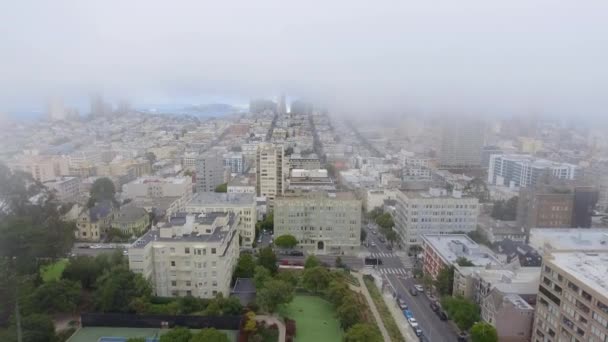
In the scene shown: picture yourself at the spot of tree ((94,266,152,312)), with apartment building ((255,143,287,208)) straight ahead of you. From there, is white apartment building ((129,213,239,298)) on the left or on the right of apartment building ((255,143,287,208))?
right

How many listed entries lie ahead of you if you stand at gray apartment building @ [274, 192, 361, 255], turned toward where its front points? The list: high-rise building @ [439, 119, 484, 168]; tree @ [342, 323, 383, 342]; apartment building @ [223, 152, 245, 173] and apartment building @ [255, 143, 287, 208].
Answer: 1

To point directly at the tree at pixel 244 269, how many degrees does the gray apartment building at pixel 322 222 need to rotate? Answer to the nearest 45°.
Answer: approximately 45° to its right

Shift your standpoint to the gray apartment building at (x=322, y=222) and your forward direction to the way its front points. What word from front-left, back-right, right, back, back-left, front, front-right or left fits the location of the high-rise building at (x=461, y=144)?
back-left

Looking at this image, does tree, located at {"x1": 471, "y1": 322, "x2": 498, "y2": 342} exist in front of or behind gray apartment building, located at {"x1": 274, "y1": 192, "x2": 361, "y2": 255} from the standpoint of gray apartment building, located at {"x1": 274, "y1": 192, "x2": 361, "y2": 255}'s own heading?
in front

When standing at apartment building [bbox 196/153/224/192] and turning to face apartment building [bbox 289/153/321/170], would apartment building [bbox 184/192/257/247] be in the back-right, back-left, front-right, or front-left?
back-right

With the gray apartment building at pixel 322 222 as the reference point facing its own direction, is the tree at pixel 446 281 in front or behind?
in front

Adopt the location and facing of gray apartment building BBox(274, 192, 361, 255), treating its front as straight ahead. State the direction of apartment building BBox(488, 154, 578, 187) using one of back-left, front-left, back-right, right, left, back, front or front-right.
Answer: back-left

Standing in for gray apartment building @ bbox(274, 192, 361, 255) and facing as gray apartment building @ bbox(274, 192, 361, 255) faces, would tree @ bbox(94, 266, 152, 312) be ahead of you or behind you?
ahead

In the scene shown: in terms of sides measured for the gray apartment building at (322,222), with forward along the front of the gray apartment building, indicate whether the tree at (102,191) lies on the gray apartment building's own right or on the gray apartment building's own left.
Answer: on the gray apartment building's own right

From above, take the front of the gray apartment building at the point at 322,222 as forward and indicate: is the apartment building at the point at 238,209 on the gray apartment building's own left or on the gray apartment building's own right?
on the gray apartment building's own right

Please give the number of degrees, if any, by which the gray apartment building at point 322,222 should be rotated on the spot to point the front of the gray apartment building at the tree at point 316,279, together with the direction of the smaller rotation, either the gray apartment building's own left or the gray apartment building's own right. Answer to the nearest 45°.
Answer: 0° — it already faces it

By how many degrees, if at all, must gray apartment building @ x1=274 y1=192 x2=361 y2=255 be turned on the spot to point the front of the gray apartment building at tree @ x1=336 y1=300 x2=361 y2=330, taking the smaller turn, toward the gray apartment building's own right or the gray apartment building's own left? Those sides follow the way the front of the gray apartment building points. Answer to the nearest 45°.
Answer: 0° — it already faces it

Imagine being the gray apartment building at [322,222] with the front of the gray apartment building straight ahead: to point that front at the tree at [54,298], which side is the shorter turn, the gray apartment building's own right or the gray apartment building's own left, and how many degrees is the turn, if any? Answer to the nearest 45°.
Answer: approximately 45° to the gray apartment building's own right

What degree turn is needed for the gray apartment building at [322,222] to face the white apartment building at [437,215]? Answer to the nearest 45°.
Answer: approximately 90° to its left

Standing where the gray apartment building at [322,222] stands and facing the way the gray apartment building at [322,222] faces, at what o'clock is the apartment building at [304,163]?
The apartment building is roughly at 6 o'clock from the gray apartment building.

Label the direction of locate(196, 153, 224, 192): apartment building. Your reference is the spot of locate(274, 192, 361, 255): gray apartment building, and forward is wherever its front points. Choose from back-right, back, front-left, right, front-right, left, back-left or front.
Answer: back-right

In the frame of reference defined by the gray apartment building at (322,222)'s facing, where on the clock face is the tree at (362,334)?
The tree is roughly at 12 o'clock from the gray apartment building.

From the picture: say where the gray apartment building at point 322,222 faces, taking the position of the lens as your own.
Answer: facing the viewer
